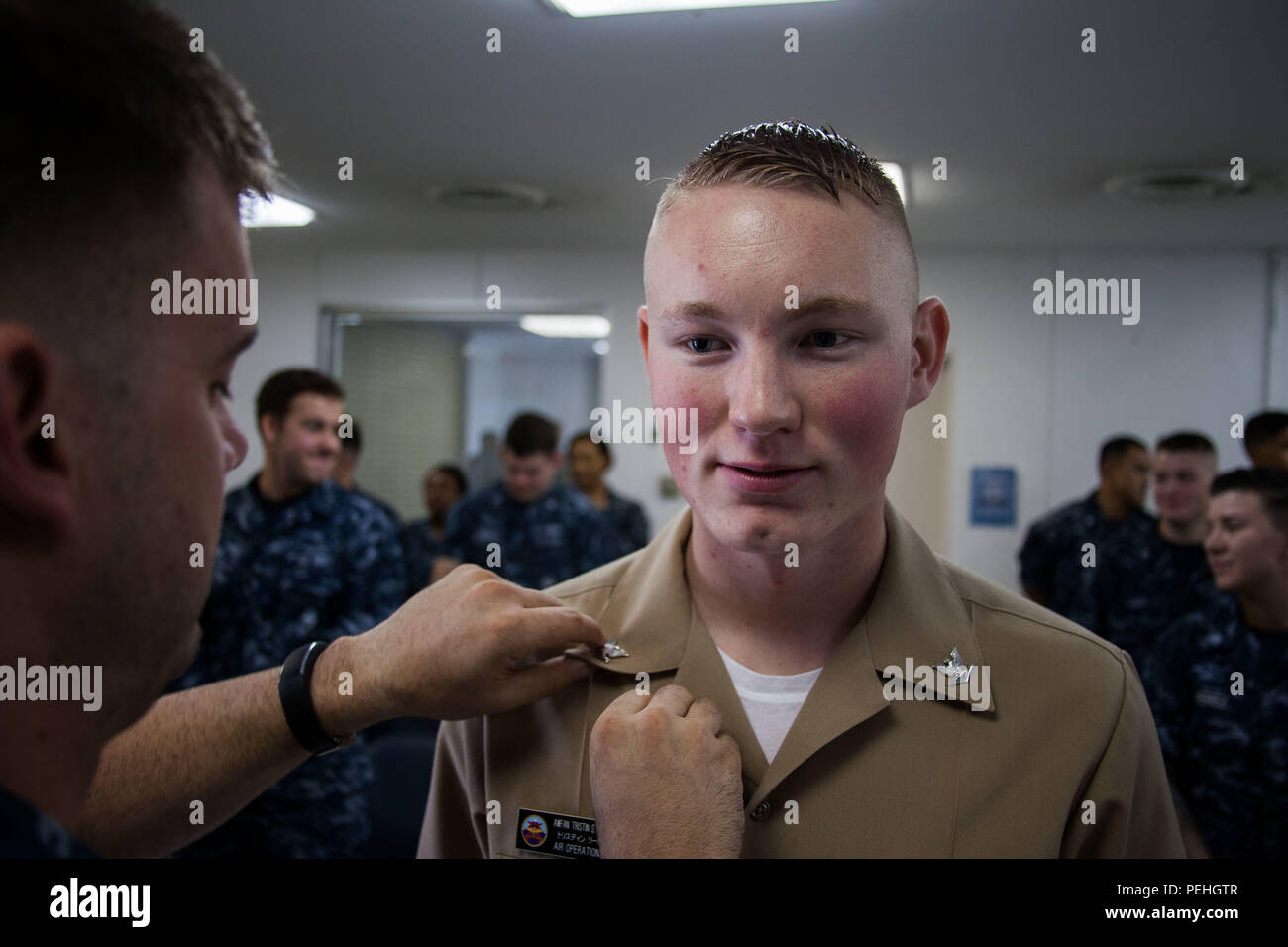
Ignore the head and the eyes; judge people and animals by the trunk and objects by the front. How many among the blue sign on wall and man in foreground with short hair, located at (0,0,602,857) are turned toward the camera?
1

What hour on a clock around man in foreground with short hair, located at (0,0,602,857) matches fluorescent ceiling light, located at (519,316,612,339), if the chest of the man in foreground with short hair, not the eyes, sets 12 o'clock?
The fluorescent ceiling light is roughly at 11 o'clock from the man in foreground with short hair.

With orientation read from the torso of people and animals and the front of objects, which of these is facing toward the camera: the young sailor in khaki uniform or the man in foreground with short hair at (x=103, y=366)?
the young sailor in khaki uniform

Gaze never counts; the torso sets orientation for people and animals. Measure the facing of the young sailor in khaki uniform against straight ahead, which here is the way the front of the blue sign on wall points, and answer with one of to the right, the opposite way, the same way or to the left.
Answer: the same way

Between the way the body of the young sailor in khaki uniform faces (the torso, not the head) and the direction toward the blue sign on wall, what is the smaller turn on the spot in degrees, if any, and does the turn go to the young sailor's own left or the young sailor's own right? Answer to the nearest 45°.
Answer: approximately 180°

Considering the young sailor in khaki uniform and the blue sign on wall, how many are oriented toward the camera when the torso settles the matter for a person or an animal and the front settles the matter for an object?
2

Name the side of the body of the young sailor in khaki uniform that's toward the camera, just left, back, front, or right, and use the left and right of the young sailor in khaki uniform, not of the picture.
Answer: front

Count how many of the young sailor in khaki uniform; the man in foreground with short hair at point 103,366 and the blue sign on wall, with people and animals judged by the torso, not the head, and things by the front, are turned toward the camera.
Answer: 2

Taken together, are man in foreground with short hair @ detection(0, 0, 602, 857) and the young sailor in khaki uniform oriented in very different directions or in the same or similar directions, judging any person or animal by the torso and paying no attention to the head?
very different directions

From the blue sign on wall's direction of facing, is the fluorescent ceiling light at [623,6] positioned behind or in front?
in front

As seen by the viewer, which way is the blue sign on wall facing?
toward the camera

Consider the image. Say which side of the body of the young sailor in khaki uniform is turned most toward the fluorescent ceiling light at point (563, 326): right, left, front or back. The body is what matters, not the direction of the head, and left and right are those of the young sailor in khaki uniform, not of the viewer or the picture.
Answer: back
